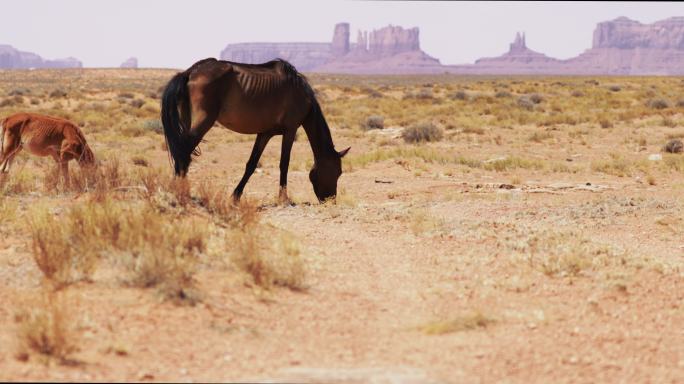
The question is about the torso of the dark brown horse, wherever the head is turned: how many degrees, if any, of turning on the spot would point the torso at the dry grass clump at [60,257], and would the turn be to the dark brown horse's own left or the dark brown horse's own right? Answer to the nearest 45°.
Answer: approximately 90° to the dark brown horse's own right

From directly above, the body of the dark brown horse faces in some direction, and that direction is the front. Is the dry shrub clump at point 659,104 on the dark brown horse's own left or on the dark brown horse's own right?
on the dark brown horse's own left

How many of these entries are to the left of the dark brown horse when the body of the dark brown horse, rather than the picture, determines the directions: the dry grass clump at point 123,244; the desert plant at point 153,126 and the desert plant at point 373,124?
2

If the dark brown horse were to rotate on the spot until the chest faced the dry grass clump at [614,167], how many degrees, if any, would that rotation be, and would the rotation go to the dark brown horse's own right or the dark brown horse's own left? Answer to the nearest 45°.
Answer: approximately 45° to the dark brown horse's own left

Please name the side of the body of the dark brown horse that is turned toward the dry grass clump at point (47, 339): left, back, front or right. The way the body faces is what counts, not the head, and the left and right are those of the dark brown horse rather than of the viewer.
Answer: right

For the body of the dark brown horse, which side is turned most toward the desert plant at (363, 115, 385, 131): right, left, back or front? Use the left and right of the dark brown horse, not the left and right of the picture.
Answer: left

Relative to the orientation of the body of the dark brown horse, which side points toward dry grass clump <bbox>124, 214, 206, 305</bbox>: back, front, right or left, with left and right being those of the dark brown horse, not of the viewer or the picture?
right

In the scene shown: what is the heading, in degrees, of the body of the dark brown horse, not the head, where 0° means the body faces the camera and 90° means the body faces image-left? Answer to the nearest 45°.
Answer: approximately 270°
